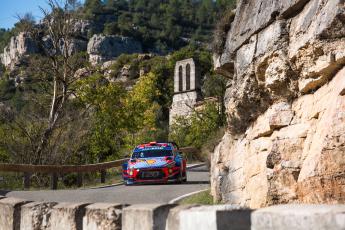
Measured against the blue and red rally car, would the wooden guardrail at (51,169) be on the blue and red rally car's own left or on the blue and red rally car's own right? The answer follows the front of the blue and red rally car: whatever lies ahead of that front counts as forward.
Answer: on the blue and red rally car's own right

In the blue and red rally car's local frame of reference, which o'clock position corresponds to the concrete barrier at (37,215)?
The concrete barrier is roughly at 12 o'clock from the blue and red rally car.

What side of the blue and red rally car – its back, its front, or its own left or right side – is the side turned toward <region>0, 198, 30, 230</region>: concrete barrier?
front

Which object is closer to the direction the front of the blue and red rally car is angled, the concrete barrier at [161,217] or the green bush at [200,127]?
the concrete barrier

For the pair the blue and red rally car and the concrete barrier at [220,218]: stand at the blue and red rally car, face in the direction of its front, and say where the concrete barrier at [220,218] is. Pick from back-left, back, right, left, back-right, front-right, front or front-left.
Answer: front

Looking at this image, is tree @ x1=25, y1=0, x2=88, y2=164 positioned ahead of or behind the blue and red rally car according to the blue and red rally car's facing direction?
behind

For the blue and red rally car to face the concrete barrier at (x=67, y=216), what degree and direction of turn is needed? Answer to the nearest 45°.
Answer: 0° — it already faces it

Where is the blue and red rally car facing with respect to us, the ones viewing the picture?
facing the viewer

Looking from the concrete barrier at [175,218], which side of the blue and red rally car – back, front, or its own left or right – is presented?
front

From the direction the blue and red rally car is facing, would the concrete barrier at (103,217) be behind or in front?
in front

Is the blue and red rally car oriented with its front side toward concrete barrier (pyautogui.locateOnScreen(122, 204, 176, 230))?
yes

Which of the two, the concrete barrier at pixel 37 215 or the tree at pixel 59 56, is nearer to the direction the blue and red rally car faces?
the concrete barrier

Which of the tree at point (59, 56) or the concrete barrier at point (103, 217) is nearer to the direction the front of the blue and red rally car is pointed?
the concrete barrier

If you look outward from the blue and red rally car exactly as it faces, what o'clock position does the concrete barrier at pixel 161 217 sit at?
The concrete barrier is roughly at 12 o'clock from the blue and red rally car.
